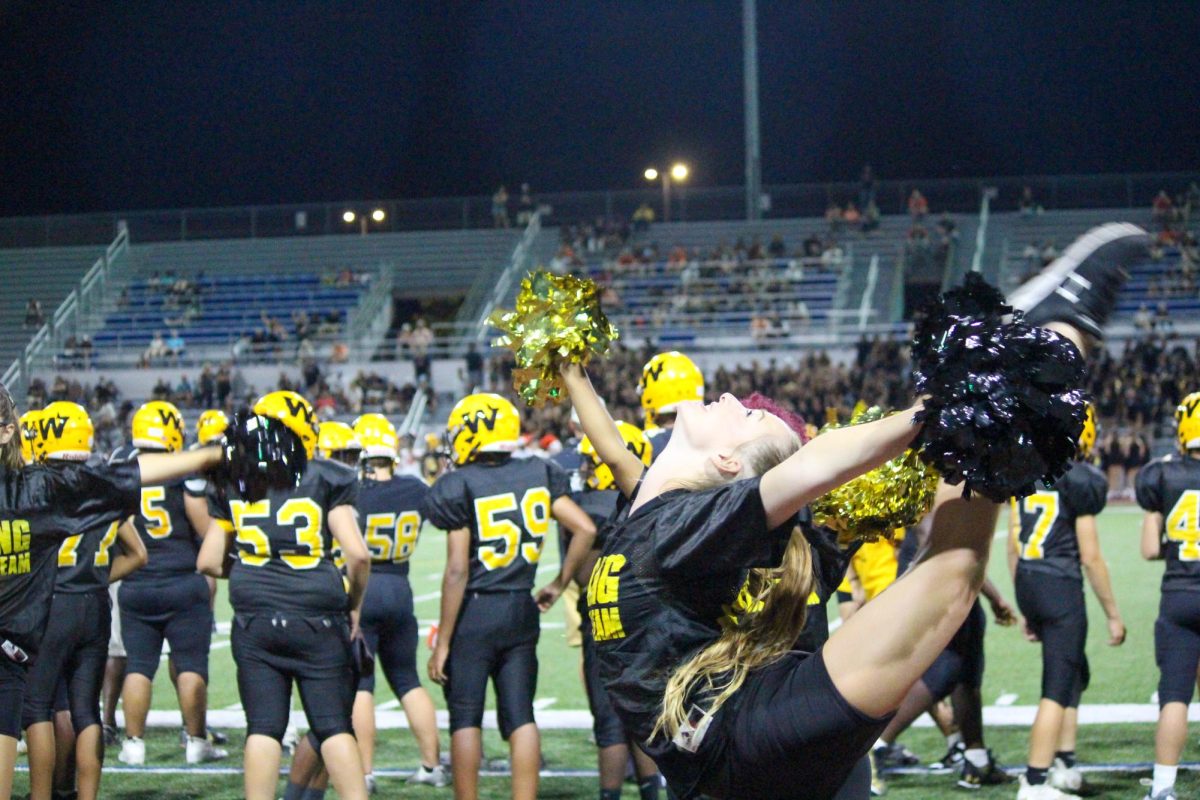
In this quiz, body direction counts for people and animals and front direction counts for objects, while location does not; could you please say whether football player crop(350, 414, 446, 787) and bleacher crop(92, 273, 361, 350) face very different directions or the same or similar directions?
very different directions

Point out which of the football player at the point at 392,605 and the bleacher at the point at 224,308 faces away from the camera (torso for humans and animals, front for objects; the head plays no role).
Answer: the football player

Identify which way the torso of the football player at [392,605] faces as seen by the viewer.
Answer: away from the camera

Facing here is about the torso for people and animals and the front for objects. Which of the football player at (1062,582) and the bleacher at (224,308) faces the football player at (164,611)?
the bleacher

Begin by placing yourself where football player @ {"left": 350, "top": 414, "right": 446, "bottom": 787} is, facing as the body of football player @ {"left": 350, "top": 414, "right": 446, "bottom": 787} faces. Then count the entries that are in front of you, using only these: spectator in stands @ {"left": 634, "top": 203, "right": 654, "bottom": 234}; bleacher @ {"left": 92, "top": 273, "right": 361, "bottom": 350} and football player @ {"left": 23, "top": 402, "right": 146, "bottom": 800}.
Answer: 2

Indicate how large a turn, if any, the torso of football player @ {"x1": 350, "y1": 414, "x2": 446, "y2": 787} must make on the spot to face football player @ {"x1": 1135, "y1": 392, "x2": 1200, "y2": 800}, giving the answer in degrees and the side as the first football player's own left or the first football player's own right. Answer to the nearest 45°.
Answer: approximately 135° to the first football player's own right

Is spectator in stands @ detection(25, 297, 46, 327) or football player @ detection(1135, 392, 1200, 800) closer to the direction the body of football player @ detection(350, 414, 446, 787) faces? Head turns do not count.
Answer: the spectator in stands

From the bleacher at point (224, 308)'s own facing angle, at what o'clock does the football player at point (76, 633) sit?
The football player is roughly at 12 o'clock from the bleacher.

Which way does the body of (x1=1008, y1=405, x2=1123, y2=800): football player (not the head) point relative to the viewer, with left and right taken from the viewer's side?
facing away from the viewer and to the right of the viewer

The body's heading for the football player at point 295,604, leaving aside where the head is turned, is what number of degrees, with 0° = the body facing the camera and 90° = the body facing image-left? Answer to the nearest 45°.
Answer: approximately 180°
